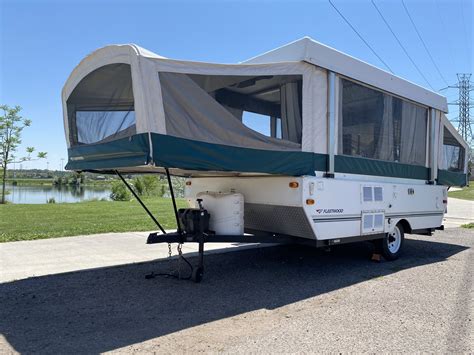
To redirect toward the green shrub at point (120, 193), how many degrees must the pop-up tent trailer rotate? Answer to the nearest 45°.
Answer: approximately 90° to its right

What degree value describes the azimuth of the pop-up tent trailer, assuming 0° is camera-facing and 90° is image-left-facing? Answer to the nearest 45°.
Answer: approximately 45°

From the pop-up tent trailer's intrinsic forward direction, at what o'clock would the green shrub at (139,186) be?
The green shrub is roughly at 4 o'clock from the pop-up tent trailer.
